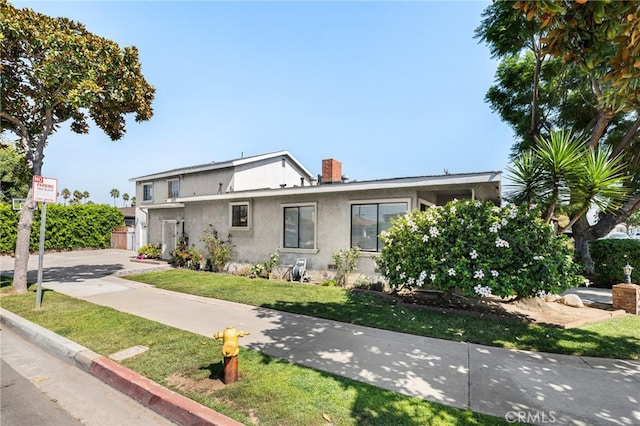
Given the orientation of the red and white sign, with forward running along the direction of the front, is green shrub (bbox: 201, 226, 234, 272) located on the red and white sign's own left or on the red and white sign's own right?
on the red and white sign's own left

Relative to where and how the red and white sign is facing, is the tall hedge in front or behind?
behind

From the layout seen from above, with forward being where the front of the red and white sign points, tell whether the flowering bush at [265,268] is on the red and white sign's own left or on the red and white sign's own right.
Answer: on the red and white sign's own left

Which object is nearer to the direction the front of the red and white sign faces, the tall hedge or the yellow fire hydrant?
the yellow fire hydrant

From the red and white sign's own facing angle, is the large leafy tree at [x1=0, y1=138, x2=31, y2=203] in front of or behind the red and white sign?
behind

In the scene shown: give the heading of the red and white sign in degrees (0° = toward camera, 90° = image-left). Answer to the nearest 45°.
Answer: approximately 0°
